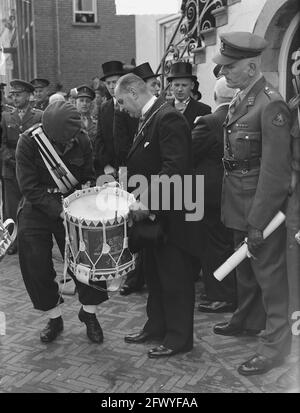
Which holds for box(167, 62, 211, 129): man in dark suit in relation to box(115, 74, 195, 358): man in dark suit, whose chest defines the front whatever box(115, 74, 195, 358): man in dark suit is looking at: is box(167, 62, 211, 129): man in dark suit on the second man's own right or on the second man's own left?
on the second man's own right

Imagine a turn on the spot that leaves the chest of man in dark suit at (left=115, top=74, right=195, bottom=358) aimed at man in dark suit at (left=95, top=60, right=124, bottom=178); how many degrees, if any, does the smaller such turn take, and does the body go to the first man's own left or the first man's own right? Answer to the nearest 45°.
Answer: approximately 90° to the first man's own right

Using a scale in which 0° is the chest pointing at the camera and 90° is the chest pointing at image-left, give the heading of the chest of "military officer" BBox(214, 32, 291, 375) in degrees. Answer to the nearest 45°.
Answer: approximately 45°

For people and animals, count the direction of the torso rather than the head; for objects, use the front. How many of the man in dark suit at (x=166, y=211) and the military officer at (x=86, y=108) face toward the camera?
1

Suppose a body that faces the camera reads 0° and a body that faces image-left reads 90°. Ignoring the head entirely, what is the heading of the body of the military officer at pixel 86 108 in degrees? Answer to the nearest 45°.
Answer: approximately 0°

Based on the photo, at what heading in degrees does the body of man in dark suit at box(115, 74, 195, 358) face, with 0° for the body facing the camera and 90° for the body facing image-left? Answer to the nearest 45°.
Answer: approximately 90°

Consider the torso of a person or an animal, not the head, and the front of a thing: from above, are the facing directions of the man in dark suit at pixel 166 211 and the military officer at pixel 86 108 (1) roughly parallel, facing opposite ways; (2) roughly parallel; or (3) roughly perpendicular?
roughly perpendicular

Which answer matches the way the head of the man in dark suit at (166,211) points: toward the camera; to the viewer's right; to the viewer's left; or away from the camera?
to the viewer's left

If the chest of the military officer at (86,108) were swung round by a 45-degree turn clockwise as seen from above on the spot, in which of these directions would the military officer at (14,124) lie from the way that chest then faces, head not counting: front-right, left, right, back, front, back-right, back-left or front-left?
front
